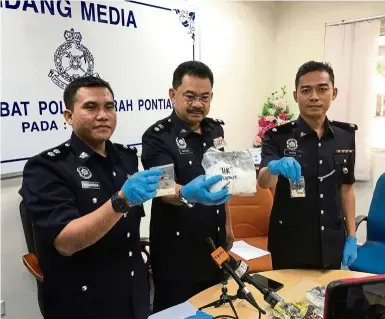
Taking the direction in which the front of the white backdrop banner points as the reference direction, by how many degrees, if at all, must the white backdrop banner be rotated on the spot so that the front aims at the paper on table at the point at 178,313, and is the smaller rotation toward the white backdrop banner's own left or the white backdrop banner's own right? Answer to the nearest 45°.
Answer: approximately 45° to the white backdrop banner's own right

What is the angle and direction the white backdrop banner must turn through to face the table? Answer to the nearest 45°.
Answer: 0° — it already faces it

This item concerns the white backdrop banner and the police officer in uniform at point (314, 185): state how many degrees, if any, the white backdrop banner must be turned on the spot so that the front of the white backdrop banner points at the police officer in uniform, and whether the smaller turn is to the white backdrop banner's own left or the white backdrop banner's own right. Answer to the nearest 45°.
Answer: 0° — it already faces them

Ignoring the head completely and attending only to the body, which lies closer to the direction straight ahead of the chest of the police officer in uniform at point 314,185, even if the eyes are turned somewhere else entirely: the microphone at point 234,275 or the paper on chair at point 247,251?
the microphone

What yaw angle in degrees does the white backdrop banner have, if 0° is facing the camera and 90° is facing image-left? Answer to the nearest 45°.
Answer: approximately 315°

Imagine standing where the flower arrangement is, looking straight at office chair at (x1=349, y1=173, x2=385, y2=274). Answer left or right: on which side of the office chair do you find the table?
right

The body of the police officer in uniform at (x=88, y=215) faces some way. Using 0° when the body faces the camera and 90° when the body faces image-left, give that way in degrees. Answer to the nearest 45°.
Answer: approximately 315°

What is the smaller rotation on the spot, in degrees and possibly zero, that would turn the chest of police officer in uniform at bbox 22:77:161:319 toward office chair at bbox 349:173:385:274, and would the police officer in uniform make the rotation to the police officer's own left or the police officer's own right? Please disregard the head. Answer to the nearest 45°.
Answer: approximately 45° to the police officer's own left

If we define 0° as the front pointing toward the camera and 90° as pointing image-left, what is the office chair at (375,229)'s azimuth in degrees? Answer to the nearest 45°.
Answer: approximately 45°

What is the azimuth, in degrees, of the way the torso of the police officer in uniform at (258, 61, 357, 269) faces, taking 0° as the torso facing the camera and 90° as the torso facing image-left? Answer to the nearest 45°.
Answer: approximately 0°

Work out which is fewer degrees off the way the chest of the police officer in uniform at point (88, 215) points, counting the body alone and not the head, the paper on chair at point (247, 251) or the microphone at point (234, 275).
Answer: the microphone

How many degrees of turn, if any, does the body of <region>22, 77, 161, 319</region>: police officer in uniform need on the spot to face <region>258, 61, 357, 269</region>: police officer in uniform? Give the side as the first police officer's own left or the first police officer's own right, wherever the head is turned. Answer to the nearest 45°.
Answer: approximately 45° to the first police officer's own left
